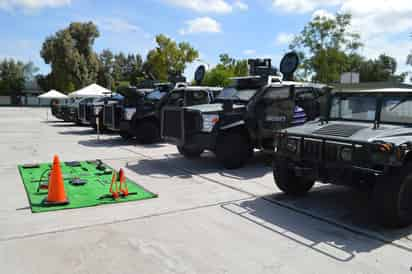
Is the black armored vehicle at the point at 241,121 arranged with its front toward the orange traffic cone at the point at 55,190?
yes

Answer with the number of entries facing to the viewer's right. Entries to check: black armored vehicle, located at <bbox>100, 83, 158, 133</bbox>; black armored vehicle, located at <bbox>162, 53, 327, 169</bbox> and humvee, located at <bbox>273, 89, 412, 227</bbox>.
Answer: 0

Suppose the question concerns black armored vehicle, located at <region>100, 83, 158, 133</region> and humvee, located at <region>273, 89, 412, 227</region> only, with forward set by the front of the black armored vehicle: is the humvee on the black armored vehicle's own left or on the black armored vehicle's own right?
on the black armored vehicle's own left

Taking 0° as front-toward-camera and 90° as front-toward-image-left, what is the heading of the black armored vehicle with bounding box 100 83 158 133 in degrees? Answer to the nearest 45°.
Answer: approximately 45°

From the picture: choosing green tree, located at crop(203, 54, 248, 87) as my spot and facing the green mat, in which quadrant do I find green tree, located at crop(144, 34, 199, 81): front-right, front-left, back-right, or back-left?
back-right

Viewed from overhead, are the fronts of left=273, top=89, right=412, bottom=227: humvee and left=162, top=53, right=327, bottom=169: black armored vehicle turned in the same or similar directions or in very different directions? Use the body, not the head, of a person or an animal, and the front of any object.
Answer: same or similar directions

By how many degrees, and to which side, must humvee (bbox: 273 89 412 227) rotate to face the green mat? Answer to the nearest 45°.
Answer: approximately 45° to its right

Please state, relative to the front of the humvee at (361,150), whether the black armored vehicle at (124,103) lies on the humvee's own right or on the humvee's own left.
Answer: on the humvee's own right

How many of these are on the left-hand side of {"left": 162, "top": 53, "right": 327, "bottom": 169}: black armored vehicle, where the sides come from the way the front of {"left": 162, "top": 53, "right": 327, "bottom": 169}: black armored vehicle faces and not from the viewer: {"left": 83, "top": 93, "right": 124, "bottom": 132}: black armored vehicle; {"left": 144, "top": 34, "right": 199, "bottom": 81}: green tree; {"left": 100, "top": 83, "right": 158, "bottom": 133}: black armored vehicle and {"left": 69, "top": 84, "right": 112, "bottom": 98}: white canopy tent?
0

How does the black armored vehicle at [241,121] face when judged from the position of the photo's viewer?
facing the viewer and to the left of the viewer

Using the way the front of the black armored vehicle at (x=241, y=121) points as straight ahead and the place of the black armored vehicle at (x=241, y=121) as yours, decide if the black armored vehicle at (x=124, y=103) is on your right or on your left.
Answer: on your right

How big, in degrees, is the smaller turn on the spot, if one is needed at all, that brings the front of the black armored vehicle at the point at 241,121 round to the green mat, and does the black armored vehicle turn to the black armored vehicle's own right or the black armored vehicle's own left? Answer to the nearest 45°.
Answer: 0° — it already faces it

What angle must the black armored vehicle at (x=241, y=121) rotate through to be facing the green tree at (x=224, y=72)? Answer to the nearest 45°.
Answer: approximately 135° to its right

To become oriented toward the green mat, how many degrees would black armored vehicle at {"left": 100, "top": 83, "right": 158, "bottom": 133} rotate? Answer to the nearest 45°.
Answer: approximately 45° to its left

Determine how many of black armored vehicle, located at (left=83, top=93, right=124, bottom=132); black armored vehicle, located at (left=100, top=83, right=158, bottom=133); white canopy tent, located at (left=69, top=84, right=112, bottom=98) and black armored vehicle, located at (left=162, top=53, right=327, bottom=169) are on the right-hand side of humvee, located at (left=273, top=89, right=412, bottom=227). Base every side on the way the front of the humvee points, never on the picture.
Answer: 4

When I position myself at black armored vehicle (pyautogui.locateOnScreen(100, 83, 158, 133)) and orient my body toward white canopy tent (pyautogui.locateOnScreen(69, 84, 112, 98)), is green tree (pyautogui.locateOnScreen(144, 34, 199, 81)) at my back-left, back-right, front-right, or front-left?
front-right
